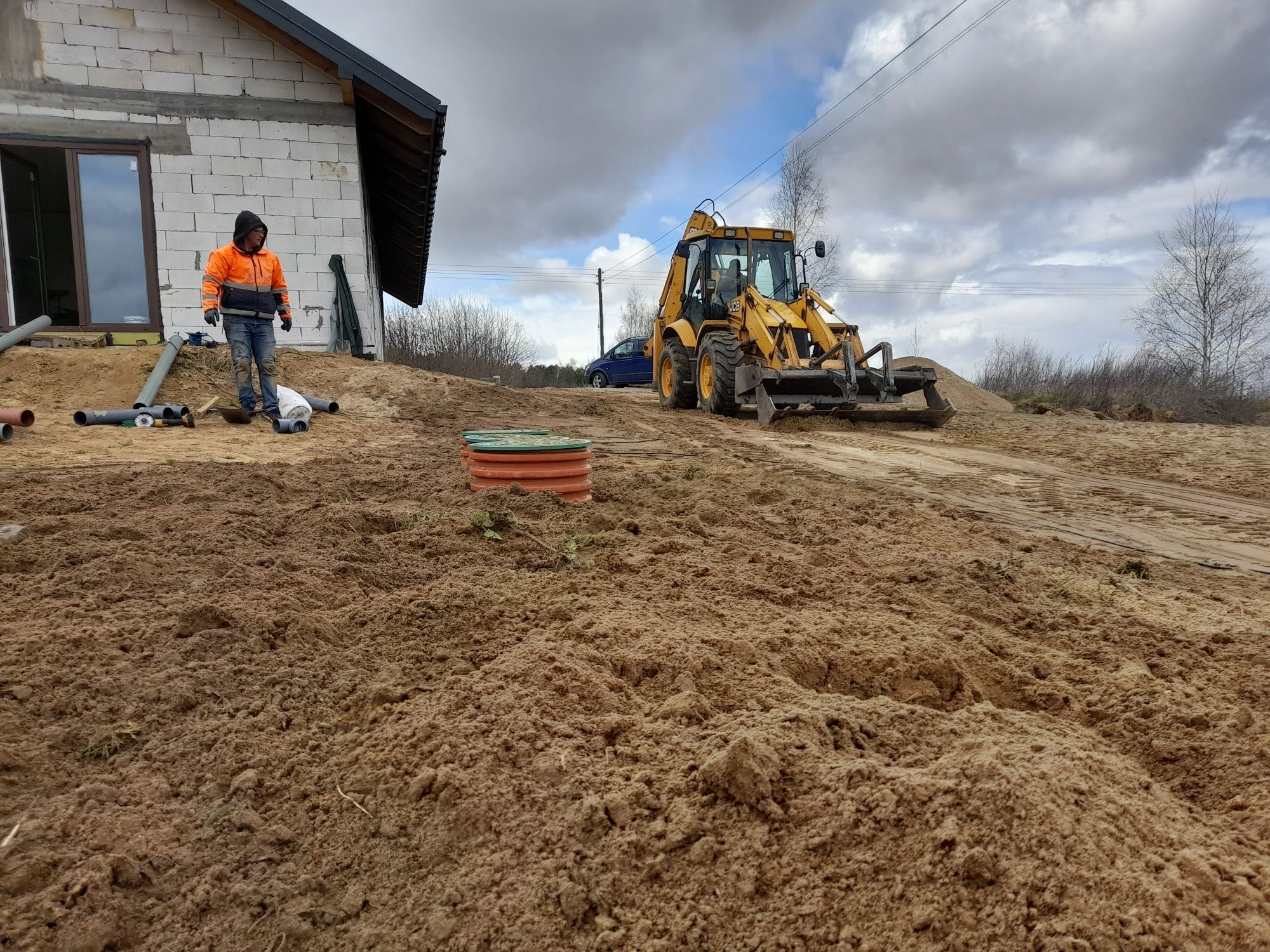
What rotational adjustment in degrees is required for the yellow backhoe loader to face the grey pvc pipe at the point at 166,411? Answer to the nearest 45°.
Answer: approximately 90° to its right

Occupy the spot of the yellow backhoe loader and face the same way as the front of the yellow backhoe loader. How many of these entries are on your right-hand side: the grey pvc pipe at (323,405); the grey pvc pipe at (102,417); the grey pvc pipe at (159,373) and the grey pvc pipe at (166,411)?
4

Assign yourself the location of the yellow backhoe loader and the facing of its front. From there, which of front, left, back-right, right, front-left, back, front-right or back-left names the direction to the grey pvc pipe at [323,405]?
right

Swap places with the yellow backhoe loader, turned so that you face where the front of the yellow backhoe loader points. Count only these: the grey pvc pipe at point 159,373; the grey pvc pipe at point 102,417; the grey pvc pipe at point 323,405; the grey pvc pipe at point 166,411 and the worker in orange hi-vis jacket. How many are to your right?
5

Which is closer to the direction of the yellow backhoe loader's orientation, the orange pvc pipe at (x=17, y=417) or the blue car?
the orange pvc pipe

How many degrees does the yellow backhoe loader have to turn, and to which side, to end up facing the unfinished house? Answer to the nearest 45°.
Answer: approximately 135° to its right

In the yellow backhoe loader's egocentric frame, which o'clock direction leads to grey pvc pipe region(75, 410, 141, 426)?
The grey pvc pipe is roughly at 3 o'clock from the yellow backhoe loader.

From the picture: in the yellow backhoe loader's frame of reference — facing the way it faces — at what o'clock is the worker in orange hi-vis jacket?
The worker in orange hi-vis jacket is roughly at 3 o'clock from the yellow backhoe loader.

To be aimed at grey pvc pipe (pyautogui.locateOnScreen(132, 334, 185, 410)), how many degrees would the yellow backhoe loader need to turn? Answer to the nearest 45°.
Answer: approximately 90° to its right

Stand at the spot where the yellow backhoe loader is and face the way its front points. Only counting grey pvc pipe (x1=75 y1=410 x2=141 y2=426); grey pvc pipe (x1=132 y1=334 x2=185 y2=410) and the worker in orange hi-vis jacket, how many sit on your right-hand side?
3

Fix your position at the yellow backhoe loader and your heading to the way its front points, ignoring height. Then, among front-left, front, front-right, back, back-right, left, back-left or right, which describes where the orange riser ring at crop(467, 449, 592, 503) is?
front-right

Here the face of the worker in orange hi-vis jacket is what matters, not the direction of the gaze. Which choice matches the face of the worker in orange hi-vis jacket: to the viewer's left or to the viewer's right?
to the viewer's right

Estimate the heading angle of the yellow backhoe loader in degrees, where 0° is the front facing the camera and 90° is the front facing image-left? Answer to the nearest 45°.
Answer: approximately 315°

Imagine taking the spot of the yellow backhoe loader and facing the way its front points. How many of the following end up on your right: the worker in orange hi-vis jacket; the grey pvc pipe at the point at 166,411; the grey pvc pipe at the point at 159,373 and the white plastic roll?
4

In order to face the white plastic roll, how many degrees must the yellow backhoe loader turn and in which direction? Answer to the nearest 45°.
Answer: approximately 90° to its right
